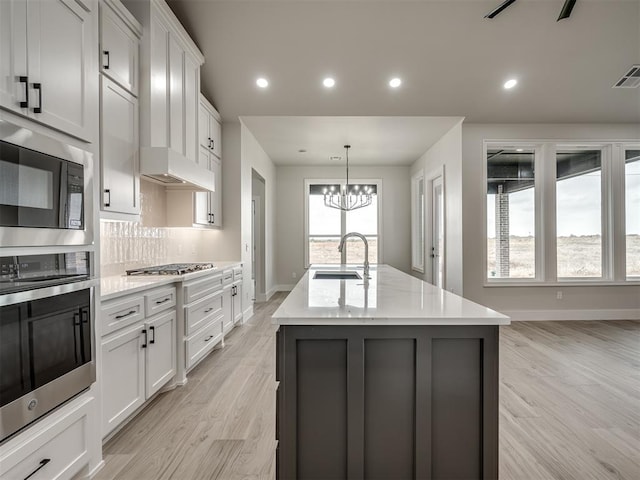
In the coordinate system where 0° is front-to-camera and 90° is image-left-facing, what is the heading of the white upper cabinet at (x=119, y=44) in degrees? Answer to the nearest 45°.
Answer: approximately 315°

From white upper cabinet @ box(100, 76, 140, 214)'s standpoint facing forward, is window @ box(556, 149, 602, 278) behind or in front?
in front

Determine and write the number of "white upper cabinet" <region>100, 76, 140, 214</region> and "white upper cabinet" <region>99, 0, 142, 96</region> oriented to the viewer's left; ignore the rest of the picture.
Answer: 0

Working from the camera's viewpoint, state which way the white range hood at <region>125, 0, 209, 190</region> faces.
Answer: facing the viewer and to the right of the viewer

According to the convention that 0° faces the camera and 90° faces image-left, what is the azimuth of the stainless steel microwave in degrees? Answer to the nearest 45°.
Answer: approximately 315°

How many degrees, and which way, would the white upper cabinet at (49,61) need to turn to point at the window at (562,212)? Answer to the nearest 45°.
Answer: approximately 45° to its left

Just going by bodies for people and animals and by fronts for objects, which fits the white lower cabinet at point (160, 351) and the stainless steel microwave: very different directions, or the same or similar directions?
same or similar directions
